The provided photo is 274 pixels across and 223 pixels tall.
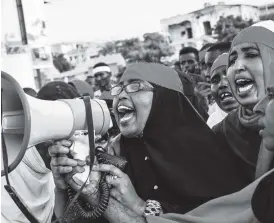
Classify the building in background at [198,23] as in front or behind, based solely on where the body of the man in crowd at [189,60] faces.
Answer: behind

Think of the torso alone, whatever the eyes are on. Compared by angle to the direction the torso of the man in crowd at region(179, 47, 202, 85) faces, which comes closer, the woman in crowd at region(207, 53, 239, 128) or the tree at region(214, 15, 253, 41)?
the woman in crowd

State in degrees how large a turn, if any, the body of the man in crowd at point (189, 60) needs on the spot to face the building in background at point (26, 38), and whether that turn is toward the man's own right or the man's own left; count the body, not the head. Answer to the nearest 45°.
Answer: approximately 90° to the man's own right

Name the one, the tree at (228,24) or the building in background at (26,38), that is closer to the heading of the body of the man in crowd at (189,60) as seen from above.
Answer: the building in background

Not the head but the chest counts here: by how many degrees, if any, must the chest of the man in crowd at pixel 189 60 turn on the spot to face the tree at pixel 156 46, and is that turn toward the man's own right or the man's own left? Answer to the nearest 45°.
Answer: approximately 135° to the man's own right

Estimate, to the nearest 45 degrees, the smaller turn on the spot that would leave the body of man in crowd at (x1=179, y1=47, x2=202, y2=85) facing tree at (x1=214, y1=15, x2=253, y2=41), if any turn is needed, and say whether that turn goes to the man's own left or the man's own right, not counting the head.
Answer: approximately 135° to the man's own right

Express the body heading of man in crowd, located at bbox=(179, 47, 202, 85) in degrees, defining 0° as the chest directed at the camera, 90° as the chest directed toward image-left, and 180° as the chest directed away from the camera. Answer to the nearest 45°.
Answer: approximately 45°

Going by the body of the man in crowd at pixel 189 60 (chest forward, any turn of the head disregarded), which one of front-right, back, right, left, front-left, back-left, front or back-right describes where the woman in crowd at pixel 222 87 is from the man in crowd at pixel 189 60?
front-left
